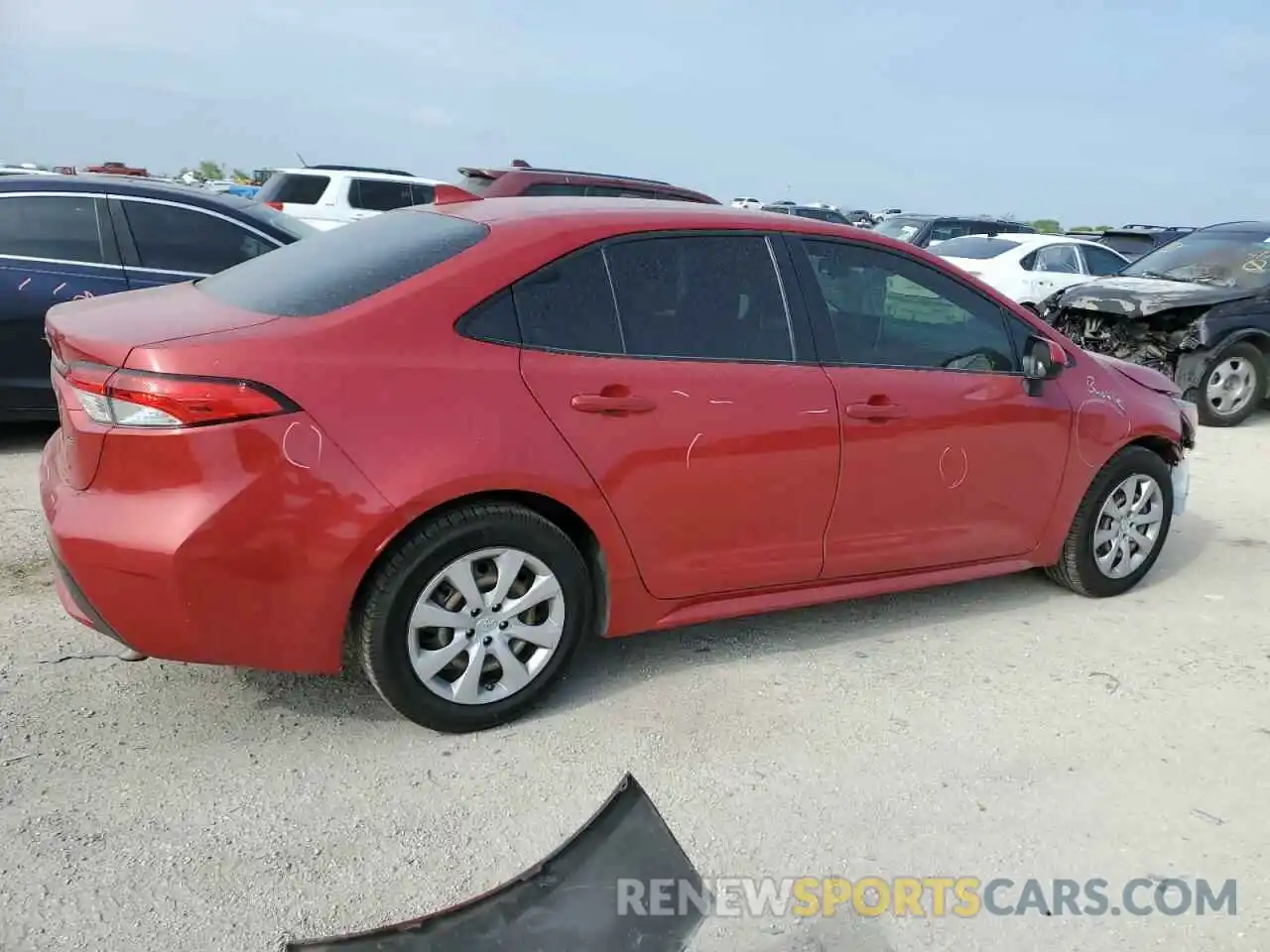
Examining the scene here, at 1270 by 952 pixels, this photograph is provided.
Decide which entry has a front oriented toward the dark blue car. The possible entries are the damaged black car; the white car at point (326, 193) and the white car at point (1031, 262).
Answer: the damaged black car

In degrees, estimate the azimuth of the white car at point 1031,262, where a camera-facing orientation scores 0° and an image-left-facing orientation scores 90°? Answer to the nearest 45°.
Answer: approximately 225°

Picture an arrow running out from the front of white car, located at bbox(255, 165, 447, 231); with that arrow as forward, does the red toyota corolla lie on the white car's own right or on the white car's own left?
on the white car's own right

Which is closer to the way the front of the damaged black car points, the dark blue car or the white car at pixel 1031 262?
the dark blue car

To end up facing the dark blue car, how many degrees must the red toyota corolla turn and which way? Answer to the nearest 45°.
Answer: approximately 90° to its left

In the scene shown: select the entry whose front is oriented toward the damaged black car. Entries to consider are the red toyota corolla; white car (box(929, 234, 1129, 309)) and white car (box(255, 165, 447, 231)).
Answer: the red toyota corolla

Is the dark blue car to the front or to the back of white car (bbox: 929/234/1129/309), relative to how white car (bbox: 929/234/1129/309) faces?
to the back

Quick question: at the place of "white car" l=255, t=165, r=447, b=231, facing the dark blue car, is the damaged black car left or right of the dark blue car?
left

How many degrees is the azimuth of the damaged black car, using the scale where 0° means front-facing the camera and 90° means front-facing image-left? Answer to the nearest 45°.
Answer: approximately 45°

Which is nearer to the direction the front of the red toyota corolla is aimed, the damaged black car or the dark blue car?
the damaged black car

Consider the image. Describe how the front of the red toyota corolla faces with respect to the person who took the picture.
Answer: facing away from the viewer and to the right of the viewer

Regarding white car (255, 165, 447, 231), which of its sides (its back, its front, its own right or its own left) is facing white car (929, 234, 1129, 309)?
front
